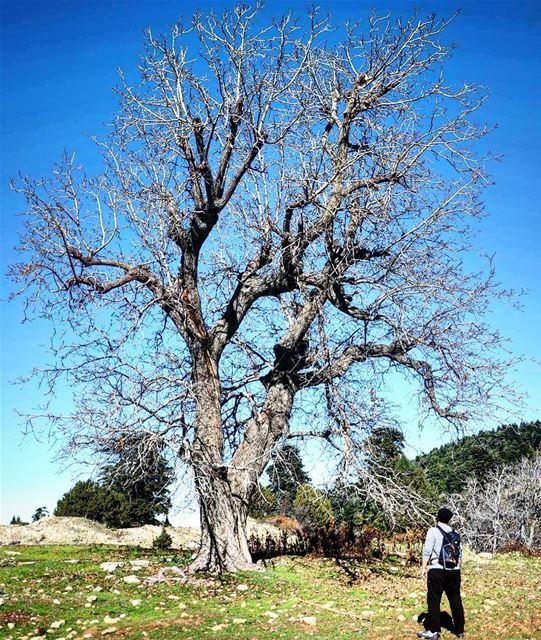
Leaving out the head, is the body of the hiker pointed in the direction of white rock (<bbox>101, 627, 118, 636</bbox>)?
no

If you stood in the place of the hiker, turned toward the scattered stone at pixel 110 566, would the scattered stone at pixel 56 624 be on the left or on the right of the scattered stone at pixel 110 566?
left

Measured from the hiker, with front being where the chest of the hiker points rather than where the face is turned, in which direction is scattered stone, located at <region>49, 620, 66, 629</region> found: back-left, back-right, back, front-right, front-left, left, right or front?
front-left

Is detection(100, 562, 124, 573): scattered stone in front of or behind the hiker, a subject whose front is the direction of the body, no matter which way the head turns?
in front

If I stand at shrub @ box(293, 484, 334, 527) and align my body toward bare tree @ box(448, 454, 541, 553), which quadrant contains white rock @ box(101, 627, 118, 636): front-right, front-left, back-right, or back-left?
back-right

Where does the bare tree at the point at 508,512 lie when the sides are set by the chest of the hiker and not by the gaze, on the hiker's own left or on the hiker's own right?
on the hiker's own right

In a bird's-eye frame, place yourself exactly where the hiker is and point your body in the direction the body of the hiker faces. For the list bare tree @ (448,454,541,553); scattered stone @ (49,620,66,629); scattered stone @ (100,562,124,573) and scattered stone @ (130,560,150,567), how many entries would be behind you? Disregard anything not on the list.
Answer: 0

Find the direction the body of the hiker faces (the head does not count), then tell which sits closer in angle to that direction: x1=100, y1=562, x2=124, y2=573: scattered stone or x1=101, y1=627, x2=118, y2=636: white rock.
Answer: the scattered stone

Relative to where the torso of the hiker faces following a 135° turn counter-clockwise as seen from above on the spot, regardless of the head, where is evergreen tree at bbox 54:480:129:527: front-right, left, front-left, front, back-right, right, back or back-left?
back-right

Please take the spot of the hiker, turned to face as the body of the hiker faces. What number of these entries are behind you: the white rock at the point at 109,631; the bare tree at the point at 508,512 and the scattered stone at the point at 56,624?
0

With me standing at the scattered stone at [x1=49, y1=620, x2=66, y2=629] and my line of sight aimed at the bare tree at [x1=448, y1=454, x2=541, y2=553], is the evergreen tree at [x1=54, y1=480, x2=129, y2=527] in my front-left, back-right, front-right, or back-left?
front-left

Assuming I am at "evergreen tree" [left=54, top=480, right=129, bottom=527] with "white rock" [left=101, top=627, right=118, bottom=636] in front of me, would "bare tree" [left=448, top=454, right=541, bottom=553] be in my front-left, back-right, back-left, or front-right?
front-left

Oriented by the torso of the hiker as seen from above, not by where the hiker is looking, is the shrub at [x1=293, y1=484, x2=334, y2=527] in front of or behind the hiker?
in front

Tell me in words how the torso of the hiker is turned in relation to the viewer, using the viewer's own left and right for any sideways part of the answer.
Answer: facing away from the viewer and to the left of the viewer
